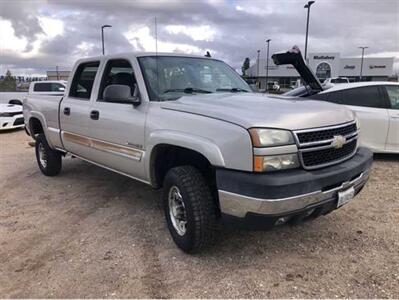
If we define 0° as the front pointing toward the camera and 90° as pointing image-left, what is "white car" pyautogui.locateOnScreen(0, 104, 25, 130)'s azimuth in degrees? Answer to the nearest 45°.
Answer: approximately 315°

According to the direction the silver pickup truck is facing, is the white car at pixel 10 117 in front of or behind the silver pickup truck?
behind

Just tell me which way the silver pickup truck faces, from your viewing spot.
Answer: facing the viewer and to the right of the viewer

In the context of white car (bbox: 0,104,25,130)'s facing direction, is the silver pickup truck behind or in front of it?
in front

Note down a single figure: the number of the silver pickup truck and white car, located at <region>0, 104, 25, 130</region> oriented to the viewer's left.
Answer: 0

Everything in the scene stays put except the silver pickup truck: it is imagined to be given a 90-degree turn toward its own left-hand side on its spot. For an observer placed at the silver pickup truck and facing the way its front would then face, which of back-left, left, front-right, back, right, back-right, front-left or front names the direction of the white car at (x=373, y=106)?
front
